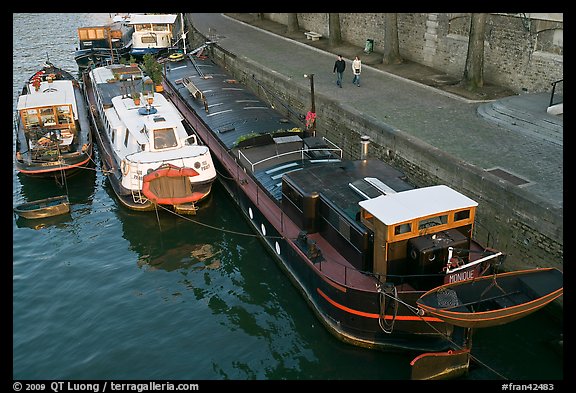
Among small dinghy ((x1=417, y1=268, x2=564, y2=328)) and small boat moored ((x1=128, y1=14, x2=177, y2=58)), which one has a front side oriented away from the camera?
the small boat moored

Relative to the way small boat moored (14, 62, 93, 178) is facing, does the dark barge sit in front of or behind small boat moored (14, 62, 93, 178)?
behind

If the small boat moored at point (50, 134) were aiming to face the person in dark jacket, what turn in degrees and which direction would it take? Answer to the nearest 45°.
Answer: approximately 90° to its right

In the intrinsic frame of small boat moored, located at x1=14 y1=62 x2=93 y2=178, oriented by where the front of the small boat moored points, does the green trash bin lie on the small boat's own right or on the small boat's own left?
on the small boat's own right

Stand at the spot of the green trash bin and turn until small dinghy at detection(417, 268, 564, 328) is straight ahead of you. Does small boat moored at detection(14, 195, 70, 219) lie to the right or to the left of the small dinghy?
right

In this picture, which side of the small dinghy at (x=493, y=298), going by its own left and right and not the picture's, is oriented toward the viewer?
left

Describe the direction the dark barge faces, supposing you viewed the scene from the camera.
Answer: facing away from the viewer and to the left of the viewer

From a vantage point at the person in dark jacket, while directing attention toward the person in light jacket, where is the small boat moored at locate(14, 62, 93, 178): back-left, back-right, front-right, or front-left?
back-right

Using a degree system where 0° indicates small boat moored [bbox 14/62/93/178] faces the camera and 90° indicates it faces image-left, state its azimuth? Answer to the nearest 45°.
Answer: approximately 180°

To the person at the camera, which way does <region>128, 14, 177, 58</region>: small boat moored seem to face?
facing away from the viewer

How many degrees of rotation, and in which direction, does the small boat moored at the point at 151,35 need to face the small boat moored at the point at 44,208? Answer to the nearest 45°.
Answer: approximately 180°

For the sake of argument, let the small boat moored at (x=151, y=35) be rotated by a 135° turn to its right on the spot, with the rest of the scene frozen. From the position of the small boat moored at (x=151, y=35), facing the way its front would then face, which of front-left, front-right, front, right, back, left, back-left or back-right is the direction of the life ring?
front-right

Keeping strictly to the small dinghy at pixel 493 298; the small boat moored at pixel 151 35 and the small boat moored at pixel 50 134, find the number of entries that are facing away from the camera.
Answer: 2
